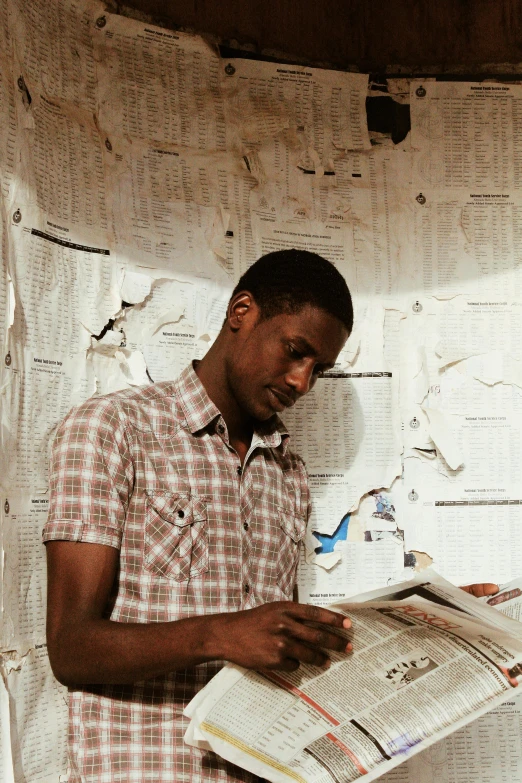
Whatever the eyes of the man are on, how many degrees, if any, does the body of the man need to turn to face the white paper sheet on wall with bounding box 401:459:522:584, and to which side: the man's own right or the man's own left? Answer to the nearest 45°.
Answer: approximately 90° to the man's own left

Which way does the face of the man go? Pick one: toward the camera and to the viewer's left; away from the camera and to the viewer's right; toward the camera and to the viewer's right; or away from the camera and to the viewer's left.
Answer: toward the camera and to the viewer's right

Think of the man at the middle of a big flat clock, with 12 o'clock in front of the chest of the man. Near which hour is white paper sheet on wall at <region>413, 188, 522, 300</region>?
The white paper sheet on wall is roughly at 9 o'clock from the man.

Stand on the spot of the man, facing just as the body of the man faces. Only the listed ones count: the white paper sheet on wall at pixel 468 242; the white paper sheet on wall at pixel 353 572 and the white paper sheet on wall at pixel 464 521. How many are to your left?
3

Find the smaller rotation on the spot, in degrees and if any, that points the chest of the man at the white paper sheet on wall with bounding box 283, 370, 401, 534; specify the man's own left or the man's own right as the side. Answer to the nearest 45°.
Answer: approximately 90° to the man's own left

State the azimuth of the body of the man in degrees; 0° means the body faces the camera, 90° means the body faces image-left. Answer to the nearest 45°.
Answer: approximately 315°
